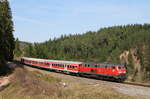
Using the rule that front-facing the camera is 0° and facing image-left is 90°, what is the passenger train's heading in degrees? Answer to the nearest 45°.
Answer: approximately 315°
